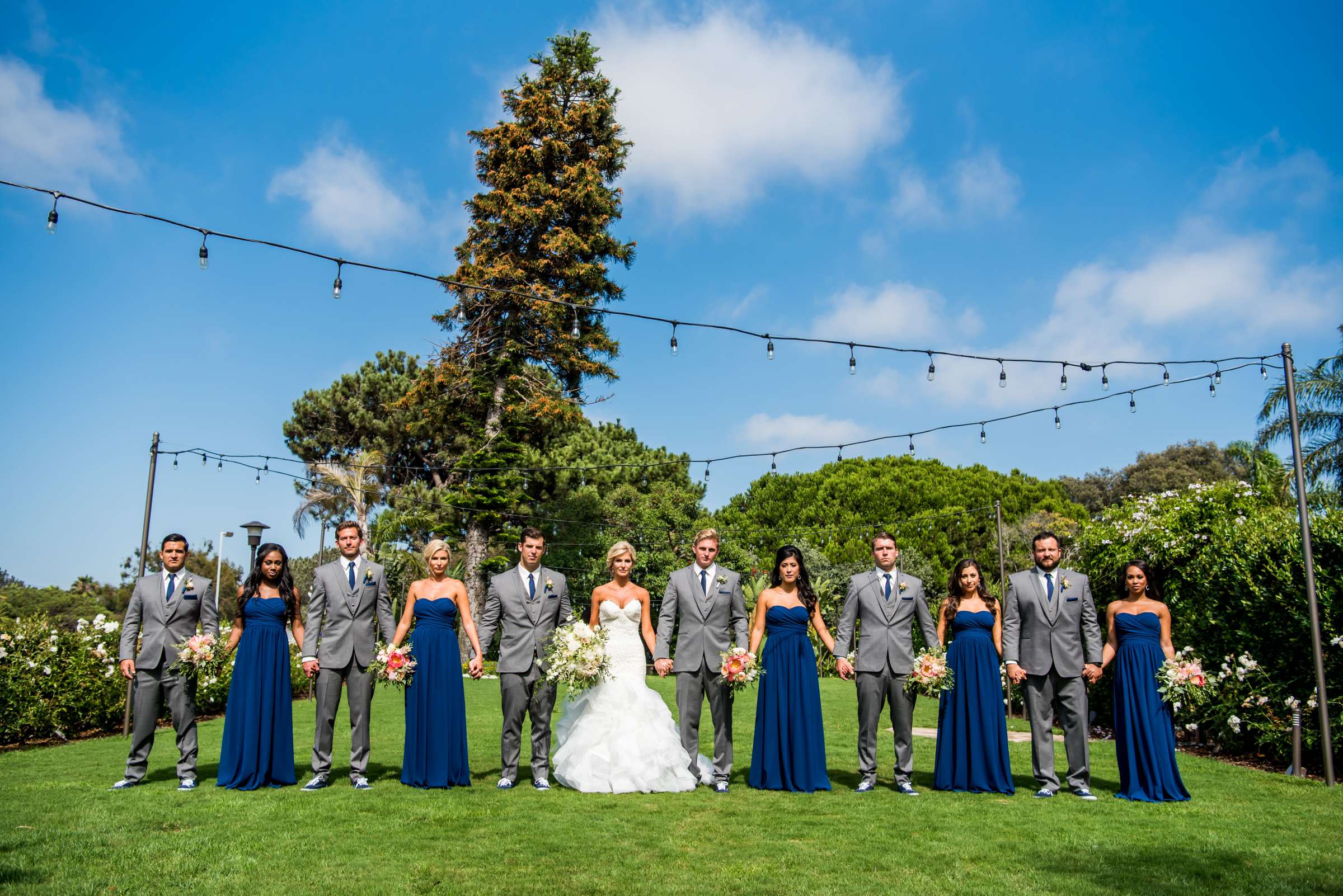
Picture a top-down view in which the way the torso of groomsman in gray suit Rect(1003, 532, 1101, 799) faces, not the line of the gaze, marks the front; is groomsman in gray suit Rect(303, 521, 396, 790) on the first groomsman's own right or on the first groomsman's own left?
on the first groomsman's own right

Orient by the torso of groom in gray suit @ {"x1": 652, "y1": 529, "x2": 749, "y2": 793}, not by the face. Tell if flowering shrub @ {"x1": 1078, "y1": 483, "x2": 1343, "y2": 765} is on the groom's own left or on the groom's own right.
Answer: on the groom's own left

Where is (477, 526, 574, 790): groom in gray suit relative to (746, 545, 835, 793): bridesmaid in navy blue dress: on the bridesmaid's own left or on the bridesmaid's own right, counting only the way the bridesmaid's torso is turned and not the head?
on the bridesmaid's own right

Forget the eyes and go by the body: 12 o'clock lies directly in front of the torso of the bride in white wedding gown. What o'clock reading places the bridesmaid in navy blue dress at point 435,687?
The bridesmaid in navy blue dress is roughly at 3 o'clock from the bride in white wedding gown.

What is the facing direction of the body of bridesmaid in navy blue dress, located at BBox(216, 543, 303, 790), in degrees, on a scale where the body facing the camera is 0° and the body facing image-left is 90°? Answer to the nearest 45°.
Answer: approximately 0°

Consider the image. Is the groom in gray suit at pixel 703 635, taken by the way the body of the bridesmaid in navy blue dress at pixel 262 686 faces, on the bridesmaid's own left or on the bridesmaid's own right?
on the bridesmaid's own left
